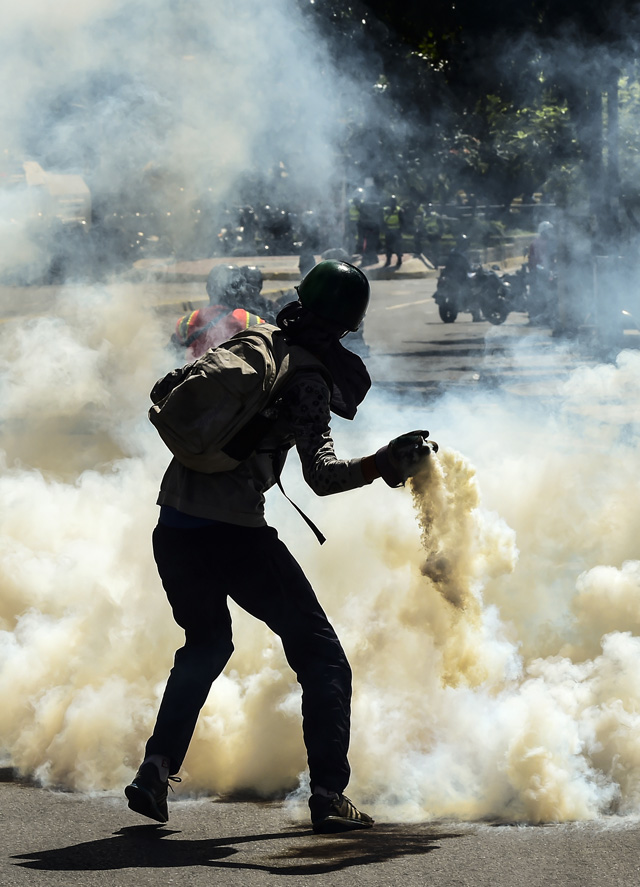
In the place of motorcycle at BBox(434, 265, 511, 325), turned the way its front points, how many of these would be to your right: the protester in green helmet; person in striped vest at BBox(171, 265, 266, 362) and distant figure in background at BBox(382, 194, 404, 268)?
2

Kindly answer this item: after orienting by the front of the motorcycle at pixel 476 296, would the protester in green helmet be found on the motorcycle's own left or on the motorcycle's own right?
on the motorcycle's own right

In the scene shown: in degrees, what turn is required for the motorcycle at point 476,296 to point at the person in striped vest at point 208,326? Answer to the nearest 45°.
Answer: approximately 90° to its right

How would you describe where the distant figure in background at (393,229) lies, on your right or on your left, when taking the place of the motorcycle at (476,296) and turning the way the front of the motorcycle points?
on your left
